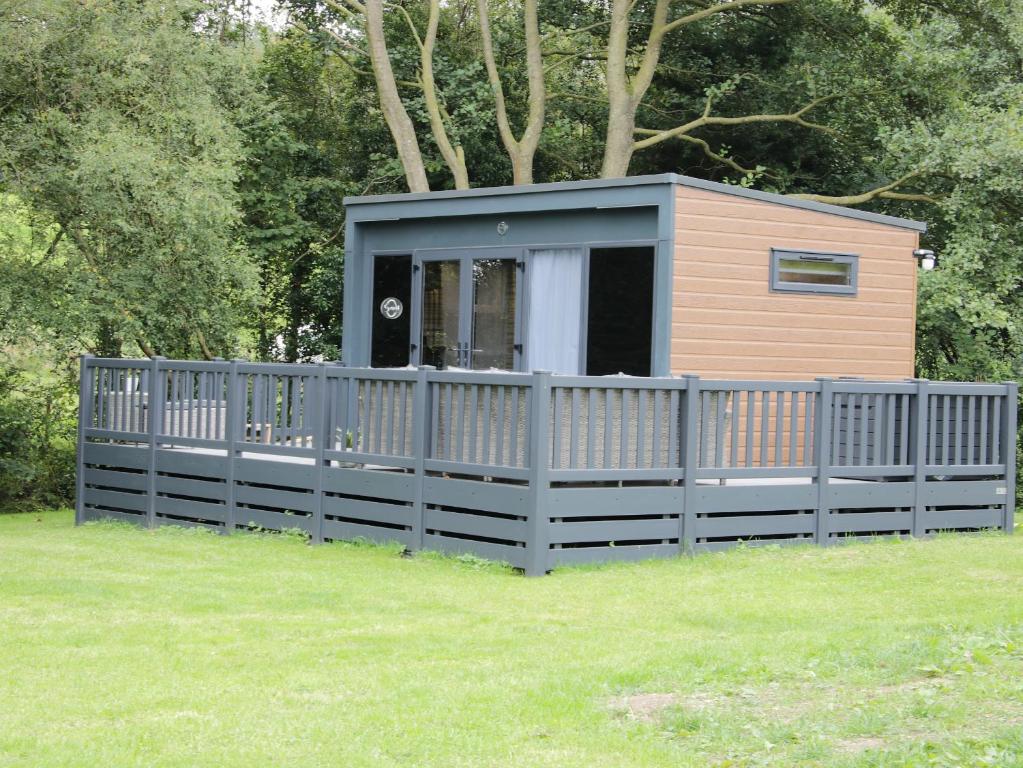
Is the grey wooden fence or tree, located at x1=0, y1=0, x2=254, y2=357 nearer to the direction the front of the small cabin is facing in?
the grey wooden fence

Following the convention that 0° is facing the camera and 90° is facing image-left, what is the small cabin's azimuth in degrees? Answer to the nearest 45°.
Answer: approximately 45°

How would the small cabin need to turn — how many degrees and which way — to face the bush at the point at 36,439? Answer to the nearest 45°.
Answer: approximately 90° to its right

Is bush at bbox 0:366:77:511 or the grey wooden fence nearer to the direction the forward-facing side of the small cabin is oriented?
the grey wooden fence

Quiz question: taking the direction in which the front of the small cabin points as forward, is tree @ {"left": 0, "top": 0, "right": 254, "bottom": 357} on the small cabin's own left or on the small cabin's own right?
on the small cabin's own right
